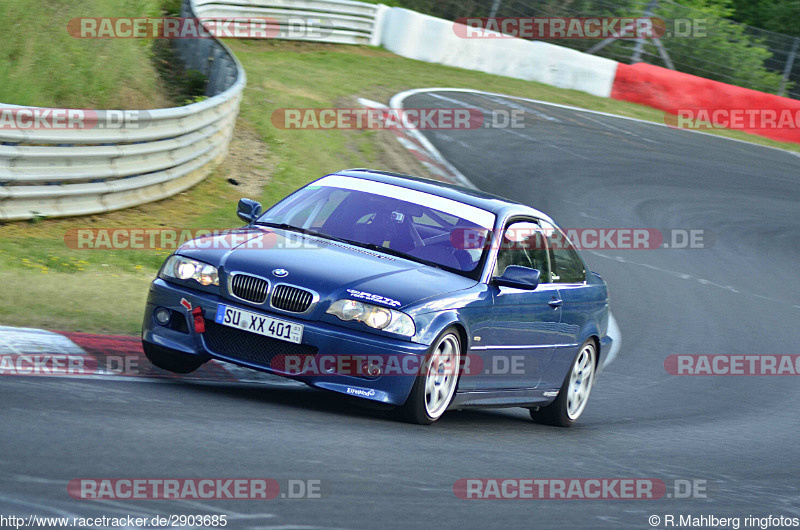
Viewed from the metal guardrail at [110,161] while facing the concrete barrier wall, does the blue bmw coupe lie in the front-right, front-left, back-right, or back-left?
back-right

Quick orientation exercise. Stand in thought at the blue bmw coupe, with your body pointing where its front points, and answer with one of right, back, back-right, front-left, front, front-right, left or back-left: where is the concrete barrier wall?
back-right

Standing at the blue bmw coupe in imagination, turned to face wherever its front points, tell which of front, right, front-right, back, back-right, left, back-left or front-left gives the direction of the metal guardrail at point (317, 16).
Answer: back-right

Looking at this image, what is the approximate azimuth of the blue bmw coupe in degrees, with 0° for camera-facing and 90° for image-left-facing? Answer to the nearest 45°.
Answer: approximately 45°

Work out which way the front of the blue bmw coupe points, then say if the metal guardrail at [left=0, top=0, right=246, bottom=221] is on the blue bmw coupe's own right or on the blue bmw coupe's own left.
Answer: on the blue bmw coupe's own right
